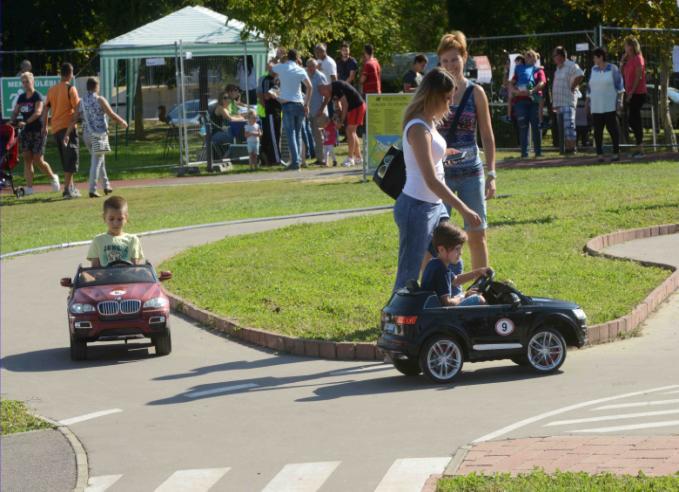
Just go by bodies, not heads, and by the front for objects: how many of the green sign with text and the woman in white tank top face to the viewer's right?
1

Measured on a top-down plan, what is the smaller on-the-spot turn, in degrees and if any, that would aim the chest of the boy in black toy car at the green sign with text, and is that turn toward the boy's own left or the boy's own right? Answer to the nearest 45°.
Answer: approximately 135° to the boy's own left

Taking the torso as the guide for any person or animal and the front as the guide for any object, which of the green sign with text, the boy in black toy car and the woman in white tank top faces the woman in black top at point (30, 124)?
the green sign with text

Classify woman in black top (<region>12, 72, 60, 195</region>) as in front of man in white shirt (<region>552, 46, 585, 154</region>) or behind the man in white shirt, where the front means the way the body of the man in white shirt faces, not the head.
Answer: in front

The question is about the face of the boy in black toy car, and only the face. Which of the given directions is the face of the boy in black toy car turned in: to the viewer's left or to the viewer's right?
to the viewer's right

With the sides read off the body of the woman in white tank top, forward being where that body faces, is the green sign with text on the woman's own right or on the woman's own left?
on the woman's own left

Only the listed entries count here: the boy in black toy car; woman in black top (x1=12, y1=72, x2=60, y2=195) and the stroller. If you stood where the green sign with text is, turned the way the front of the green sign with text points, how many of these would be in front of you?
3

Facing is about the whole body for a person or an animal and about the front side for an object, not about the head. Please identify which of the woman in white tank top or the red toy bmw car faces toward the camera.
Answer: the red toy bmw car

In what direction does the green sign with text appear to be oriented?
toward the camera

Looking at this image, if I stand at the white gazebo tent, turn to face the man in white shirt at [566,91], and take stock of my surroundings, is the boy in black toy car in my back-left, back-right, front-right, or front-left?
front-right

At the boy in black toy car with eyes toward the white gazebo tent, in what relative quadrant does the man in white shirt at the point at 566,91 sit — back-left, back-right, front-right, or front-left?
front-right

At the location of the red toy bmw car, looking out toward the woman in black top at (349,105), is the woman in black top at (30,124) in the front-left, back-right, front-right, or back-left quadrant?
front-left

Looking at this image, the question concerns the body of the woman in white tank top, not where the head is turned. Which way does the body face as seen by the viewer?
to the viewer's right

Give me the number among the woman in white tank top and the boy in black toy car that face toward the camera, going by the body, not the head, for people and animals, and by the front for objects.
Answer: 0

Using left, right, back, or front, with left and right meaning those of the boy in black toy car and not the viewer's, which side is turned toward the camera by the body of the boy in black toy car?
right

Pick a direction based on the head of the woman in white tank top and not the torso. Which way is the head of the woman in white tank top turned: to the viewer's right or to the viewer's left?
to the viewer's right

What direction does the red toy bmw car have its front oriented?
toward the camera

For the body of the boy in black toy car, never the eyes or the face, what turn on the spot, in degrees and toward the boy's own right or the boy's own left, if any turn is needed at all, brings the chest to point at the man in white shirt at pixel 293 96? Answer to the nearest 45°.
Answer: approximately 90° to the boy's own left

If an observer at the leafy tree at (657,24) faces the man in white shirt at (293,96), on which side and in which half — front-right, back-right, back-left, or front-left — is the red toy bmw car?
front-left
